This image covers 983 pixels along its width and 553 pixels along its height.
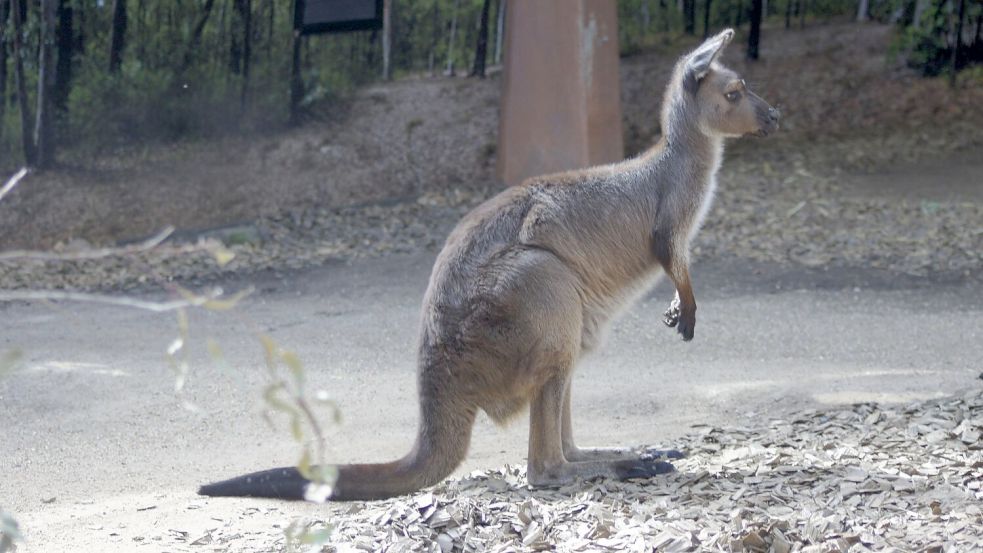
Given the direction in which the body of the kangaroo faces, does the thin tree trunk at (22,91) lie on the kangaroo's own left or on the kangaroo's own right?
on the kangaroo's own left

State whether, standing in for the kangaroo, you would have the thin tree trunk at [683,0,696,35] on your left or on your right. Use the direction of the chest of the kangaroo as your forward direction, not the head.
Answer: on your left

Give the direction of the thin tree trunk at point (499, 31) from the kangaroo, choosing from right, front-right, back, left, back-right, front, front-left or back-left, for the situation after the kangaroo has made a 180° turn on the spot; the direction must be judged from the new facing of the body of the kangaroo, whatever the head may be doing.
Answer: right

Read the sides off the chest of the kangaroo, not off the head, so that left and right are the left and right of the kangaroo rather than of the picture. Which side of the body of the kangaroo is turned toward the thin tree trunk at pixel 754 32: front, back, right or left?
left

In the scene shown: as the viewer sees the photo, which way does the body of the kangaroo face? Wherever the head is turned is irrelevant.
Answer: to the viewer's right

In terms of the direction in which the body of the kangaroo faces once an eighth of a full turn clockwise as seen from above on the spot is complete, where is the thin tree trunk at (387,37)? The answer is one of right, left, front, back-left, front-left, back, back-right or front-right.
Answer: back-left

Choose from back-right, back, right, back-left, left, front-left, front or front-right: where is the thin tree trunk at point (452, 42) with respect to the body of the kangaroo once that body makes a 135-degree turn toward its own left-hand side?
front-right

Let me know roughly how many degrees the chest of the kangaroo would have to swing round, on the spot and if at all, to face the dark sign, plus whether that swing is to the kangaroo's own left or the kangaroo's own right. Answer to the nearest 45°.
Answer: approximately 90° to the kangaroo's own left

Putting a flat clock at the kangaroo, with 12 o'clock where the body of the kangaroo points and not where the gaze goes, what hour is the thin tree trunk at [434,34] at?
The thin tree trunk is roughly at 9 o'clock from the kangaroo.

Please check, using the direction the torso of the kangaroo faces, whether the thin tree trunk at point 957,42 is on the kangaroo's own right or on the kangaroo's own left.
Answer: on the kangaroo's own left

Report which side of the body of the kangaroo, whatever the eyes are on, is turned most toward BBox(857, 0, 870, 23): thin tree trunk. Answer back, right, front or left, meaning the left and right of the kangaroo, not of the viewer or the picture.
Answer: left

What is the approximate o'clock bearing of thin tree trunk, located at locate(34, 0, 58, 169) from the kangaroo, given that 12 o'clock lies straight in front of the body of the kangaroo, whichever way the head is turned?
The thin tree trunk is roughly at 8 o'clock from the kangaroo.
